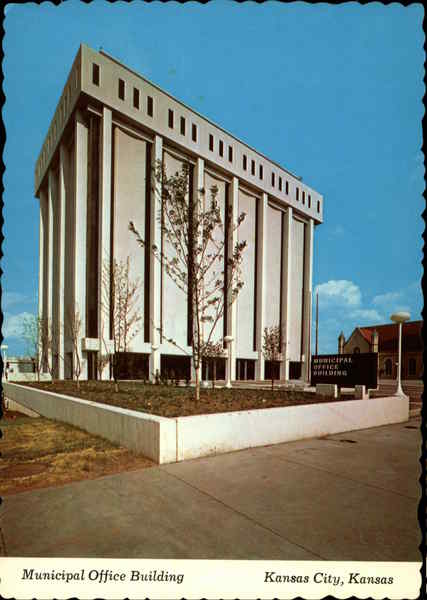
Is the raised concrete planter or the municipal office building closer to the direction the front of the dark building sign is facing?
the raised concrete planter

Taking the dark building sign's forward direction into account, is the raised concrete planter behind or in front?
in front

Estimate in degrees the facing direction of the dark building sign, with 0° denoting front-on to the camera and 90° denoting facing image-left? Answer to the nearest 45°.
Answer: approximately 0°
